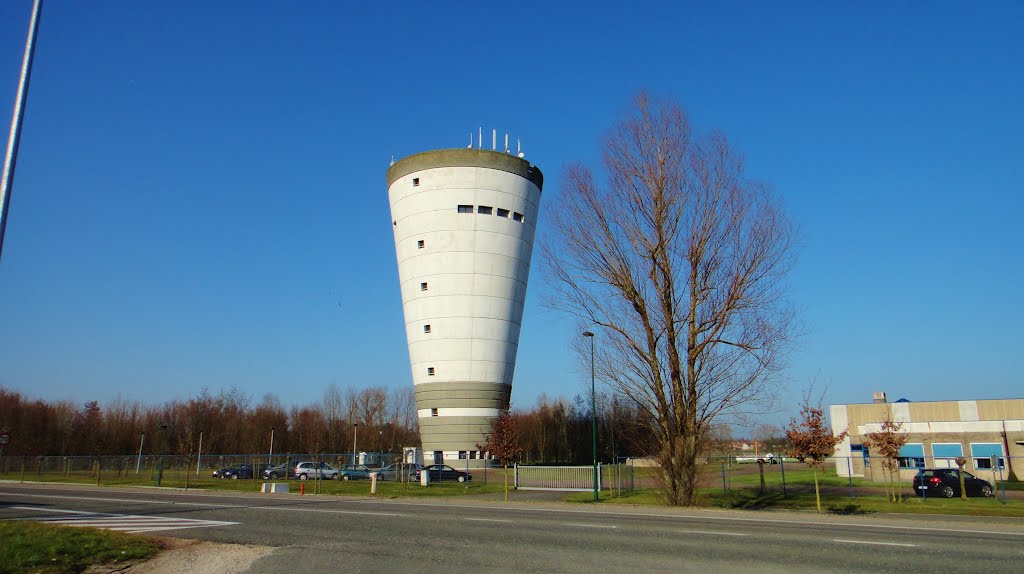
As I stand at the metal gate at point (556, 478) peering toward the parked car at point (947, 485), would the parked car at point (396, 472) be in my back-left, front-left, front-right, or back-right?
back-left

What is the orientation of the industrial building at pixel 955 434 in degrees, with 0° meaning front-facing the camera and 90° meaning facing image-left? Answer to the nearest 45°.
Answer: approximately 0°

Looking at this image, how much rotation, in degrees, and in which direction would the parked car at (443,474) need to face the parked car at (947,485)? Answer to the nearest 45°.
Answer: approximately 45° to its right

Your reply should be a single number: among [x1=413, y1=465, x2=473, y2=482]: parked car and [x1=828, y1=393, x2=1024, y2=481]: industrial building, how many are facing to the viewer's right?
1

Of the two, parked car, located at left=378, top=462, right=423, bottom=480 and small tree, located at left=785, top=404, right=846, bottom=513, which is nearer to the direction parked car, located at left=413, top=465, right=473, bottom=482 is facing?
the small tree

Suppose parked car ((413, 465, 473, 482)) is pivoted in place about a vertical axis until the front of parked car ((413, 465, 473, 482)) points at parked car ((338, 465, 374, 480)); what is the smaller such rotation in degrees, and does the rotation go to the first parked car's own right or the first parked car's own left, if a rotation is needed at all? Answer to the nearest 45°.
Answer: approximately 135° to the first parked car's own left

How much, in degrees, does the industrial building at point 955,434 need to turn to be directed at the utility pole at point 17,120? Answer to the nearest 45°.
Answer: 0° — it already faces it

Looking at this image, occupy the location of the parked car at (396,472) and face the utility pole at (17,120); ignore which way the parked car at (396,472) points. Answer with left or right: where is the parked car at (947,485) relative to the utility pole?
left

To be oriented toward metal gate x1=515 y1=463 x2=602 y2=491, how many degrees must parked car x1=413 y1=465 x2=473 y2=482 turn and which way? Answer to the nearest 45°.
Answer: approximately 45° to its right

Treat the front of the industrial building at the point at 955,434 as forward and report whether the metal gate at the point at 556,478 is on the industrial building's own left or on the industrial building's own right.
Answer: on the industrial building's own right

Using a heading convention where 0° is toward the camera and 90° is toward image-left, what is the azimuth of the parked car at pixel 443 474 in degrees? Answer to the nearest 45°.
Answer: approximately 270°

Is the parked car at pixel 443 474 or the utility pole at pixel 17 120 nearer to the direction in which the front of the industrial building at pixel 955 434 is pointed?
the utility pole

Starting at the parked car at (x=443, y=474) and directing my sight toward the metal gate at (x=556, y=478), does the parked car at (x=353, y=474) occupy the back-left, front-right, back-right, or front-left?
back-right

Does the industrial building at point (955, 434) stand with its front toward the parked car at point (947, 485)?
yes
